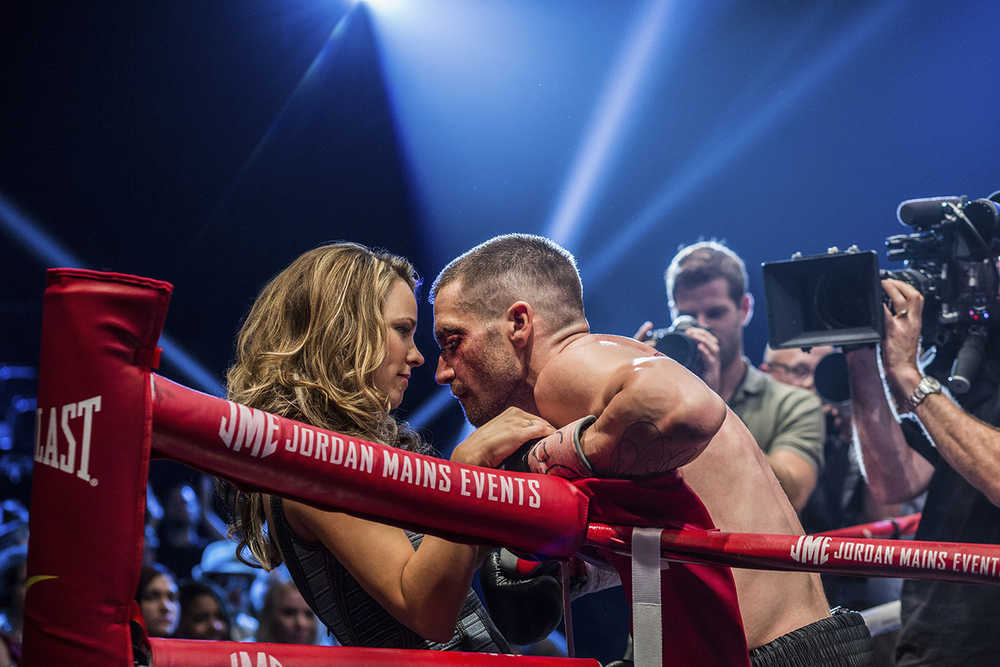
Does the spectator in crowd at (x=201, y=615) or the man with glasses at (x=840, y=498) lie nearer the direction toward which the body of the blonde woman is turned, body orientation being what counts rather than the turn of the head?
the man with glasses

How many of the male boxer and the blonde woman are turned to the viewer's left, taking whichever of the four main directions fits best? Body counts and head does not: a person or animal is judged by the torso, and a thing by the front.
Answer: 1

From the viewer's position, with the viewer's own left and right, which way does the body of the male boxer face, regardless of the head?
facing to the left of the viewer

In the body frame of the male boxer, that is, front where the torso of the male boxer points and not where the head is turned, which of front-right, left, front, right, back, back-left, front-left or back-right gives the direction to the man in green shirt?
right

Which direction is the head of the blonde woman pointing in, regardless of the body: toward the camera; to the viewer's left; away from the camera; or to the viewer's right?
to the viewer's right

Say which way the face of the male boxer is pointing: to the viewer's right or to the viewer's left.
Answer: to the viewer's left

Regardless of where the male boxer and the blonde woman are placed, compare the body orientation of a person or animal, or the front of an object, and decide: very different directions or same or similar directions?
very different directions

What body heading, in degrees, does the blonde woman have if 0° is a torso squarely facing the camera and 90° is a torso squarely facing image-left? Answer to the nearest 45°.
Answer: approximately 270°

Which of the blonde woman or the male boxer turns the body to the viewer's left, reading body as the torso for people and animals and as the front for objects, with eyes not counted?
the male boxer
